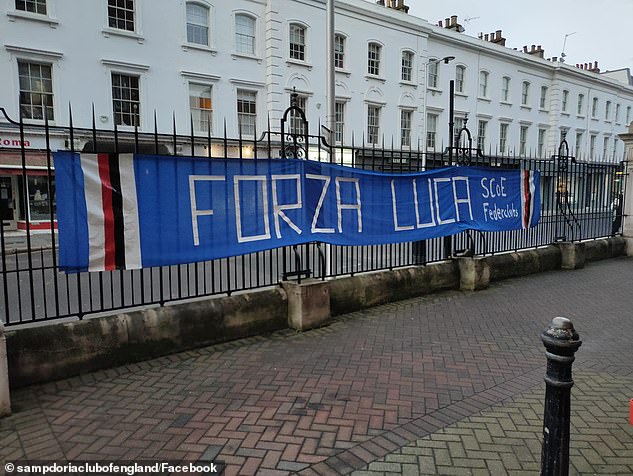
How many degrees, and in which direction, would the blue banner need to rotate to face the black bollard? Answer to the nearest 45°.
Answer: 0° — it already faces it

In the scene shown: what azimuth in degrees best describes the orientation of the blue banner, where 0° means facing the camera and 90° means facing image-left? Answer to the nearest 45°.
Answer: approximately 315°
